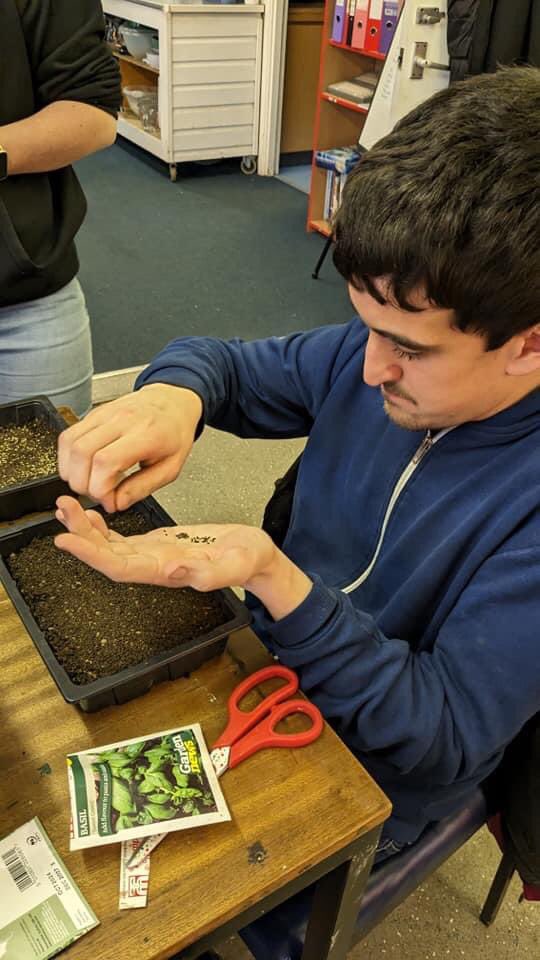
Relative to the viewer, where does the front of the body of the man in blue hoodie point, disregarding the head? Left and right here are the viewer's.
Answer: facing the viewer and to the left of the viewer

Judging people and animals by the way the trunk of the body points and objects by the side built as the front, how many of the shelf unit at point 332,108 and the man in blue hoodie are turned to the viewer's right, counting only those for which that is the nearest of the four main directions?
0

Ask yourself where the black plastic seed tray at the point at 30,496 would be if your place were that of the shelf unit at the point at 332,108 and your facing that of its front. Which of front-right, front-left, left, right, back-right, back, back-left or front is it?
front-left

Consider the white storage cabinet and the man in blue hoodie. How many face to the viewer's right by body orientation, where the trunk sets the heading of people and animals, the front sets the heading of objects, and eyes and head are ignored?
0

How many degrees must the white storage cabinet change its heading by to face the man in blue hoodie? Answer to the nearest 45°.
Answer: approximately 45° to its left

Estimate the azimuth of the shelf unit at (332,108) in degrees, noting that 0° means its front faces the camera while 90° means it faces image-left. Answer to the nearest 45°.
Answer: approximately 45°

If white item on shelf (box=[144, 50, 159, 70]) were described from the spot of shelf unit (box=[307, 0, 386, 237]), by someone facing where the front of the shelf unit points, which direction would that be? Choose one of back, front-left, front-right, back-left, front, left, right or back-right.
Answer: right

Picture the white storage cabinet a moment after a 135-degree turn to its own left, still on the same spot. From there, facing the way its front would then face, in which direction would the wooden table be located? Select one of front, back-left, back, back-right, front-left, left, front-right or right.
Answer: right

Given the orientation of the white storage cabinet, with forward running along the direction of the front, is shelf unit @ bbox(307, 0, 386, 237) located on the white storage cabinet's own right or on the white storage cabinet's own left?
on the white storage cabinet's own left

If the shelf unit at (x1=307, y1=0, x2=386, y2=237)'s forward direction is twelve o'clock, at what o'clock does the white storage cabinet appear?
The white storage cabinet is roughly at 3 o'clock from the shelf unit.

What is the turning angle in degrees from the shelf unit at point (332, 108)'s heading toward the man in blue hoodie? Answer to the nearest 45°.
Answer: approximately 45° to its left
